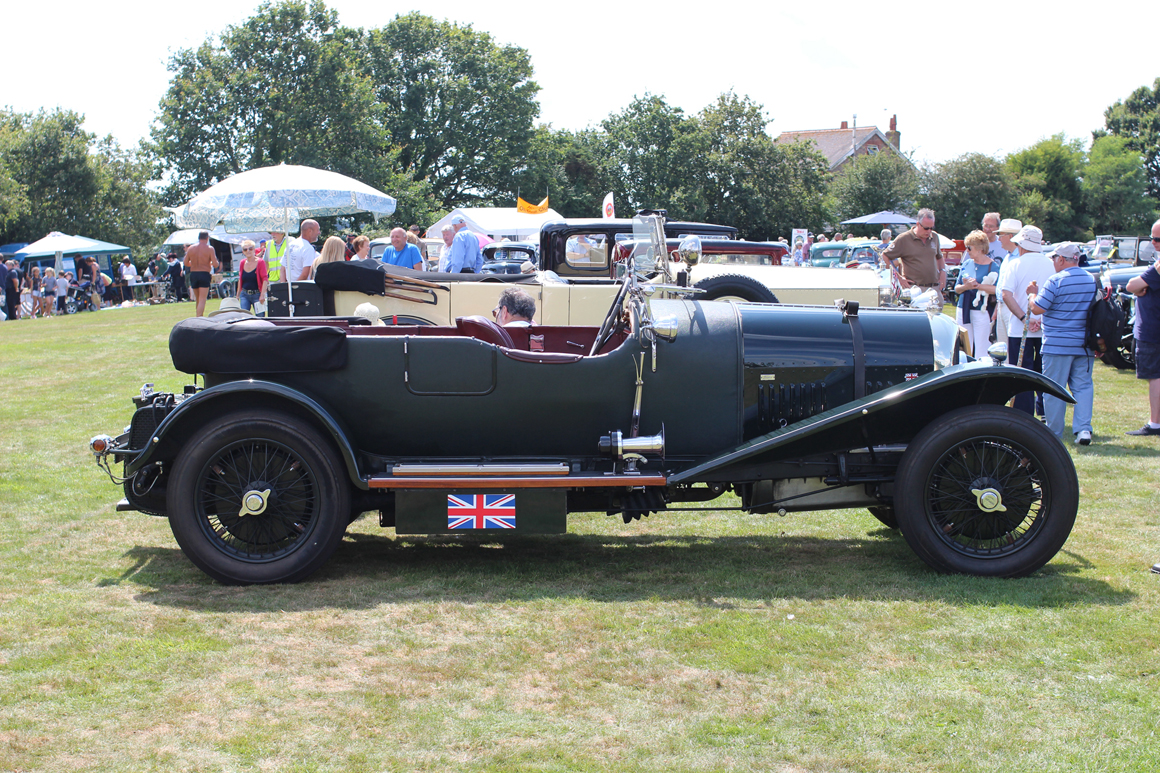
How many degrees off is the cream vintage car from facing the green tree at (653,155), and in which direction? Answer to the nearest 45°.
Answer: approximately 90° to its left

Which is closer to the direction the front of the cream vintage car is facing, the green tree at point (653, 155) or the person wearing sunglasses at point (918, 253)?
the person wearing sunglasses

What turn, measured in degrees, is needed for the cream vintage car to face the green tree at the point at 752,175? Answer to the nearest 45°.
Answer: approximately 90° to its left

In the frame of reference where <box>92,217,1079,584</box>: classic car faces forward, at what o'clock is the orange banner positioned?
The orange banner is roughly at 9 o'clock from the classic car.

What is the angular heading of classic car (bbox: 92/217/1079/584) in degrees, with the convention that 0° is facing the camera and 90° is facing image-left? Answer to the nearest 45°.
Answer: approximately 270°

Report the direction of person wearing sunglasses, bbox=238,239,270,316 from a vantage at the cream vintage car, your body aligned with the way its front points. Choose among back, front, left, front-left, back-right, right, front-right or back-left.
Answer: back-left

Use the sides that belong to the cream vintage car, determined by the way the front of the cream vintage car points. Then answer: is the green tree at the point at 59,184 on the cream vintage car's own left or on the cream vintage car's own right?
on the cream vintage car's own left

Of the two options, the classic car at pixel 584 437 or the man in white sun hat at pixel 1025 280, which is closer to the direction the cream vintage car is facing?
the man in white sun hat

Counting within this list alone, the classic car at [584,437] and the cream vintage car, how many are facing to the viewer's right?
2

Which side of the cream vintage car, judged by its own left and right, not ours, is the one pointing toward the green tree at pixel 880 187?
left

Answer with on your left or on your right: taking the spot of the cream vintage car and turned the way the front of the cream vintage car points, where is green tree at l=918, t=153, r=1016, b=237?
on your left

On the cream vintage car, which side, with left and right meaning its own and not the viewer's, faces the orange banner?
left

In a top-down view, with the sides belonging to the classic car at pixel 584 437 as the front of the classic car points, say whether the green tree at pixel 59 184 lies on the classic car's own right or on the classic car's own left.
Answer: on the classic car's own left

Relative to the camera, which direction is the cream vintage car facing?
to the viewer's right

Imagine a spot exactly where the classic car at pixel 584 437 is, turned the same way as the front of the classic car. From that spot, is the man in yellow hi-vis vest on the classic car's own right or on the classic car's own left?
on the classic car's own left

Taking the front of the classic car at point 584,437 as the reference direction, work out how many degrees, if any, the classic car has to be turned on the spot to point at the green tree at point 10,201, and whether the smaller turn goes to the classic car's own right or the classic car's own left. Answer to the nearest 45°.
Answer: approximately 135° to the classic car's own left
